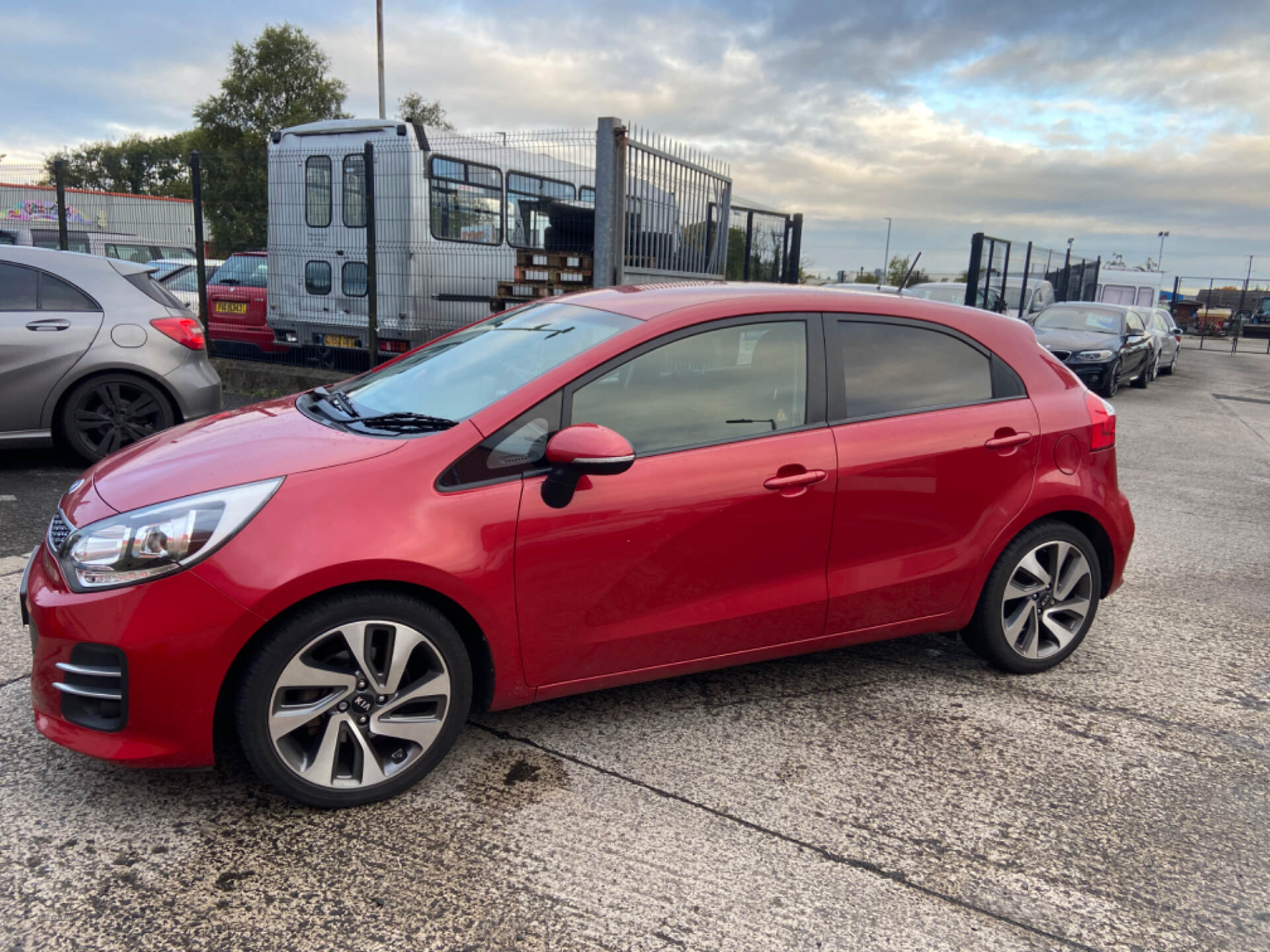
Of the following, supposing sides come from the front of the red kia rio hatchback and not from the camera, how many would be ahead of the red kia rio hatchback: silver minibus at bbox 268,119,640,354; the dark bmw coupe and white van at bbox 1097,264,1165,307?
0

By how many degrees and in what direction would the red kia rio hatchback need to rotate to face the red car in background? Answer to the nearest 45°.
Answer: approximately 90° to its right

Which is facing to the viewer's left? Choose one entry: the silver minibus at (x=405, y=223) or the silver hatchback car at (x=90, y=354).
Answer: the silver hatchback car

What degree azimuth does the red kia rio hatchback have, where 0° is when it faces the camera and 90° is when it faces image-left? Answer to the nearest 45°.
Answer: approximately 45°

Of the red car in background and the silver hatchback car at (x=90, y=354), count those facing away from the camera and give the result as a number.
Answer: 1

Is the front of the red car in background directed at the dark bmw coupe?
no

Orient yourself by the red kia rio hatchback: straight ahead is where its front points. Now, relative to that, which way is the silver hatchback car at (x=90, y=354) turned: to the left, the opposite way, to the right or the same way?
the same way

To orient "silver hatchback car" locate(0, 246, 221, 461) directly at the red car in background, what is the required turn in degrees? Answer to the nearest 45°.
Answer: approximately 90° to its right

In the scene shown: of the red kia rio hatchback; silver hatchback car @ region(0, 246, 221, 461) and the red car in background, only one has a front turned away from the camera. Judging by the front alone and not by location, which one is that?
the red car in background

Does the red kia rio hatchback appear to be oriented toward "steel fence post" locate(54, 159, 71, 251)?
no

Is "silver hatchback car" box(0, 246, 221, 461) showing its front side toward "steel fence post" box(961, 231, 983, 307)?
no

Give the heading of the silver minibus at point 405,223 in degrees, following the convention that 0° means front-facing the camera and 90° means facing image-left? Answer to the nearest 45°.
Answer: approximately 225°

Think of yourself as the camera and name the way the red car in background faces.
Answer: facing away from the viewer

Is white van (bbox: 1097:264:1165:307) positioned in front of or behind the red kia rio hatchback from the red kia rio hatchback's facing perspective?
behind

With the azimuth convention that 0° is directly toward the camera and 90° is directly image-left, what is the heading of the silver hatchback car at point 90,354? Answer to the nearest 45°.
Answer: approximately 90°

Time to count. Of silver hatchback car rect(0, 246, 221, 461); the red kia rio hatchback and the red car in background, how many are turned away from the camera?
1
